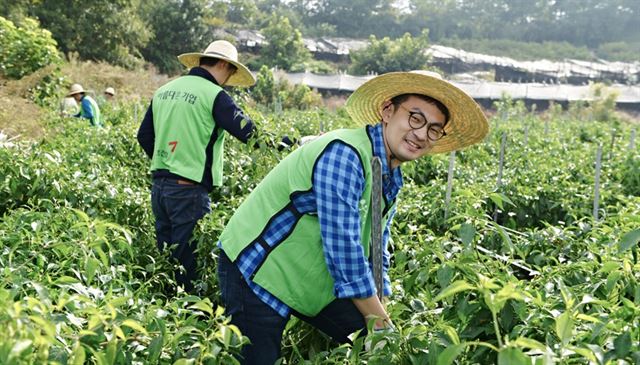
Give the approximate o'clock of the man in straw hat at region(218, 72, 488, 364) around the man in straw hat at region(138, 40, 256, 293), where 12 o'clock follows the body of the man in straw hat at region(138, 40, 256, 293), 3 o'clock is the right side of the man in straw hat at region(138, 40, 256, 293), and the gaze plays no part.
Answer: the man in straw hat at region(218, 72, 488, 364) is roughly at 4 o'clock from the man in straw hat at region(138, 40, 256, 293).

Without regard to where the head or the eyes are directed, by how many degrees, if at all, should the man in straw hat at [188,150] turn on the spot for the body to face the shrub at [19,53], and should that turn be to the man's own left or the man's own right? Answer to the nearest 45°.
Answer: approximately 45° to the man's own left

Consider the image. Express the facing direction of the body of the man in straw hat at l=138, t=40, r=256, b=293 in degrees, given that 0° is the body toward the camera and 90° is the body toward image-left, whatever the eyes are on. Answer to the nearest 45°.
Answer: approximately 225°

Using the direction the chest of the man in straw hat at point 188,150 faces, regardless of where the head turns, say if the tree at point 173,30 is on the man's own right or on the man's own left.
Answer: on the man's own left

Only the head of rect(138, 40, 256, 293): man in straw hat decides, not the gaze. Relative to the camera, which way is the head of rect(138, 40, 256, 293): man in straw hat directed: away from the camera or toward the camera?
away from the camera

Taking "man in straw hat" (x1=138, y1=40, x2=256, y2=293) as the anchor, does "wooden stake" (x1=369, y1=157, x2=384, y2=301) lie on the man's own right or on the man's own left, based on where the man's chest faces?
on the man's own right
